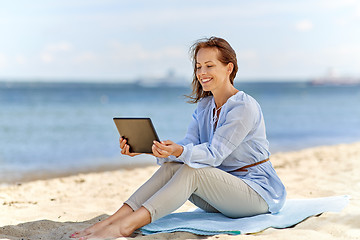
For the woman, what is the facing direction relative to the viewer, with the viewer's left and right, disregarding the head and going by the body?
facing the viewer and to the left of the viewer

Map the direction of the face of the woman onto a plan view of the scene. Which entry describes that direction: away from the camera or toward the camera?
toward the camera
